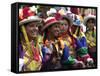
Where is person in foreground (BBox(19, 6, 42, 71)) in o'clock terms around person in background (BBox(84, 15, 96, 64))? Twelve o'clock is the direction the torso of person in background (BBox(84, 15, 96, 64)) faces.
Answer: person in foreground (BBox(19, 6, 42, 71)) is roughly at 2 o'clock from person in background (BBox(84, 15, 96, 64)).

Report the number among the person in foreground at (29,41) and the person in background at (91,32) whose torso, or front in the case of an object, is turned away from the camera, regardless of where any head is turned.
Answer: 0

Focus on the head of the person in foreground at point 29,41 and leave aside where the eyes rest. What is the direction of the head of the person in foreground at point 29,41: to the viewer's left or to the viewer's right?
to the viewer's right

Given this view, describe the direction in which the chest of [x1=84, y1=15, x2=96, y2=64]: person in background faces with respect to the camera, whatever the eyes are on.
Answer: toward the camera
